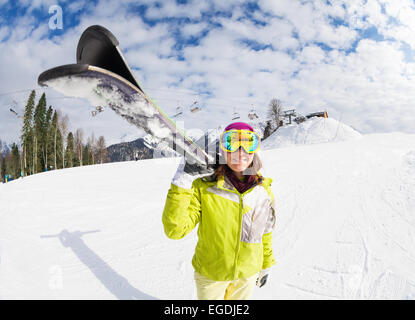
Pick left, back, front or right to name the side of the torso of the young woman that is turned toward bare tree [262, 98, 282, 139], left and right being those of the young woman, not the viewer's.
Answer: back

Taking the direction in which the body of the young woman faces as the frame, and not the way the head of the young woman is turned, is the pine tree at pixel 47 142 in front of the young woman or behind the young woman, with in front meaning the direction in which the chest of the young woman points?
behind

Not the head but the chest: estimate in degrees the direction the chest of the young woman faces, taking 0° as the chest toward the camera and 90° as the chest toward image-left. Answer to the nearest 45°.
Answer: approximately 0°

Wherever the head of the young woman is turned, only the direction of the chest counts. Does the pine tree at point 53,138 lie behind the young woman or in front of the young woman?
behind

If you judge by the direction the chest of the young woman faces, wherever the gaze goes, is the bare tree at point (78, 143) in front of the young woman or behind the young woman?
behind
